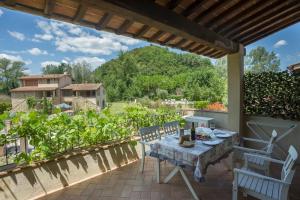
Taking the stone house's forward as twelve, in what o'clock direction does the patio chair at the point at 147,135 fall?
The patio chair is roughly at 12 o'clock from the stone house.

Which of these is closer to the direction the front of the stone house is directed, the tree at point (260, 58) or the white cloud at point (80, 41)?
the tree

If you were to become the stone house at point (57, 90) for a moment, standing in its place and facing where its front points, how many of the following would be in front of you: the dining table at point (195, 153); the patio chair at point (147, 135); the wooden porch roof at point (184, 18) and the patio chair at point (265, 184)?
4

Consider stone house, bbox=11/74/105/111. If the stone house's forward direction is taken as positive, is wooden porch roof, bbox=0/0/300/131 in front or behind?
in front

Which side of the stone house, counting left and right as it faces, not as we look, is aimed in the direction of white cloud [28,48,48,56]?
back

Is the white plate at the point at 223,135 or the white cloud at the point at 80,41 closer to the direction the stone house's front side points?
the white plate

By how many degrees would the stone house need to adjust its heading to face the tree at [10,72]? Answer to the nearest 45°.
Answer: approximately 135° to its right

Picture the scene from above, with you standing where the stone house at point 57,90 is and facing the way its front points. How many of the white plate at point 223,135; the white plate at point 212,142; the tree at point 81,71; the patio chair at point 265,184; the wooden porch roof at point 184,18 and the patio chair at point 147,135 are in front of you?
5

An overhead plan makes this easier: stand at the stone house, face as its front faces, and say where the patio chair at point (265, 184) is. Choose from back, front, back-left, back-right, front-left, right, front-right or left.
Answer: front

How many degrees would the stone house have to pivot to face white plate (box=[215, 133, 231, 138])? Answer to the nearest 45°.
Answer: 0° — it already faces it

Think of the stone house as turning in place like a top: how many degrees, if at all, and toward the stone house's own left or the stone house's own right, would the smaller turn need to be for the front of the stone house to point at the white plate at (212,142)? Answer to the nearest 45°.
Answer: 0° — it already faces it

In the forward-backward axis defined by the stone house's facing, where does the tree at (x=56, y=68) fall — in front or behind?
behind

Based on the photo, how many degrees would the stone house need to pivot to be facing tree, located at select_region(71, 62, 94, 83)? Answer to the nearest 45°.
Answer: approximately 135° to its left

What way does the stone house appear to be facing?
toward the camera
